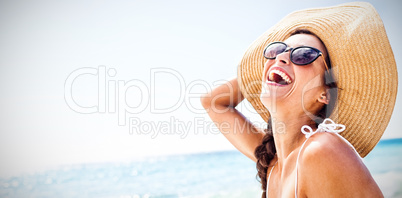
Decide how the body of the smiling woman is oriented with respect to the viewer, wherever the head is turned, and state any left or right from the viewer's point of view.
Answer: facing the viewer and to the left of the viewer

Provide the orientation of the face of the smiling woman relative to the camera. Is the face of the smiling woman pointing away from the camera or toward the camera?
toward the camera
